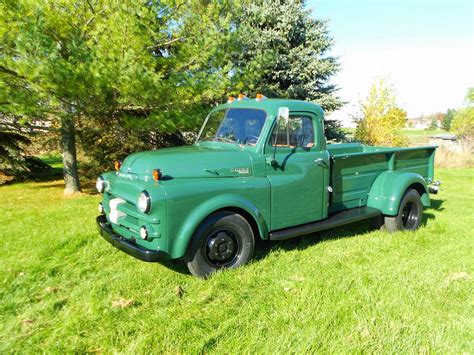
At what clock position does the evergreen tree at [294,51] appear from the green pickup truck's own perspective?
The evergreen tree is roughly at 5 o'clock from the green pickup truck.

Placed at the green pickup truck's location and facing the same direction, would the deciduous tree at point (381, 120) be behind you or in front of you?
behind

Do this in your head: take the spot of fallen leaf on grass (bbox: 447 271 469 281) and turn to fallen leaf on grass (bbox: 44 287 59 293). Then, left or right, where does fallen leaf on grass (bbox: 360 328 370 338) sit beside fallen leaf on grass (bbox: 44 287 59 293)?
left

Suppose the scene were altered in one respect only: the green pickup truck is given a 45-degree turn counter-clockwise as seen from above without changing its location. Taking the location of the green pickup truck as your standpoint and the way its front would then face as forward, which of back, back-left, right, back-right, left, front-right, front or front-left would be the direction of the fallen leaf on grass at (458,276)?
left

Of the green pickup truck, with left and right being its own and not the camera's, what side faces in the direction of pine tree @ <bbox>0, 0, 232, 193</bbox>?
right

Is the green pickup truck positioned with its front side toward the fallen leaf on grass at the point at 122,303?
yes

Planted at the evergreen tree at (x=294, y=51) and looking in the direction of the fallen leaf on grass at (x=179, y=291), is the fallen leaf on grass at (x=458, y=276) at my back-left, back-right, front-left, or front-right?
front-left

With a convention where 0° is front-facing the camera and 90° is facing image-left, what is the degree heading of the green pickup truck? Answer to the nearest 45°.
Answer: approximately 45°

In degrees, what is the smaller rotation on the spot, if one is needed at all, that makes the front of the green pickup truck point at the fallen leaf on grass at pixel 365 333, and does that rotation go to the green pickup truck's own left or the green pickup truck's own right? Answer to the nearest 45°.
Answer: approximately 90° to the green pickup truck's own left
